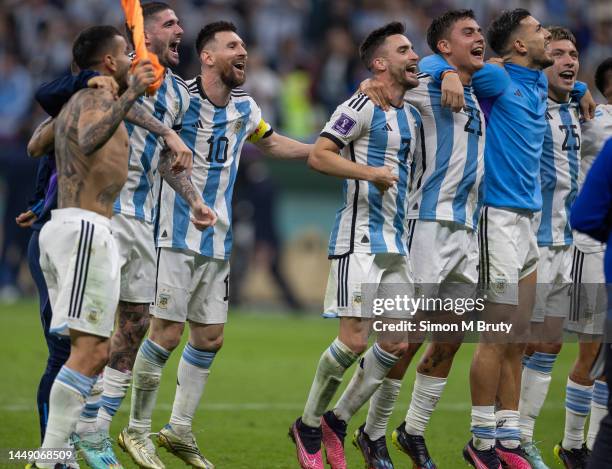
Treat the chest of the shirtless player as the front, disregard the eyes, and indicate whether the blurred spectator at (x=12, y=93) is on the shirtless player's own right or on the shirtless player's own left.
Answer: on the shirtless player's own left

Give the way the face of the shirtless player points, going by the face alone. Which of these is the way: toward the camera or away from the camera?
away from the camera

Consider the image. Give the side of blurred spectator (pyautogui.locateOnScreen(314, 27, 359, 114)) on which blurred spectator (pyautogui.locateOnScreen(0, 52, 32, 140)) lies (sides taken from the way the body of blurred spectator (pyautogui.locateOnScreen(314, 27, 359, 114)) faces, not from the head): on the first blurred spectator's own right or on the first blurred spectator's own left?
on the first blurred spectator's own right

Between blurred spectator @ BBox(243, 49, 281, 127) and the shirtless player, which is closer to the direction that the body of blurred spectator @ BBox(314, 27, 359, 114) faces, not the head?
the shirtless player

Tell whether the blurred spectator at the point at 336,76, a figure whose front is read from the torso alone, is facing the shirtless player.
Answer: yes

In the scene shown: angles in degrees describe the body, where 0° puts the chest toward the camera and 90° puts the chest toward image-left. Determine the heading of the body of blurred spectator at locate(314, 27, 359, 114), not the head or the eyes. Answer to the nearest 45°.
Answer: approximately 0°

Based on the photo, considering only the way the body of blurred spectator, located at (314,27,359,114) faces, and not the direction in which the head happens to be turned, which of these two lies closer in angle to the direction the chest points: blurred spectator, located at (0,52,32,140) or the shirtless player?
the shirtless player

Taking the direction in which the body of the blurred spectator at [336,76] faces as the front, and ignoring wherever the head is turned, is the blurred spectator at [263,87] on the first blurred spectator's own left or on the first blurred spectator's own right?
on the first blurred spectator's own right
